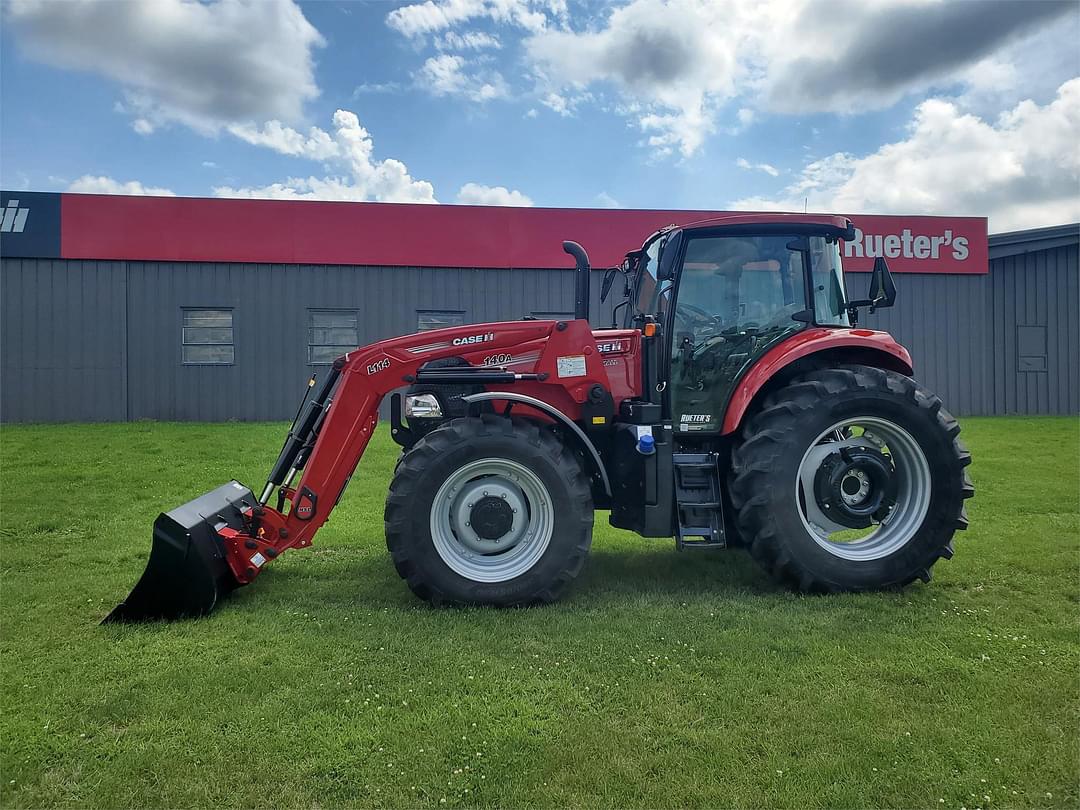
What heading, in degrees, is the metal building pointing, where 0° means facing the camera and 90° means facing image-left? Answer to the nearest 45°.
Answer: approximately 0°

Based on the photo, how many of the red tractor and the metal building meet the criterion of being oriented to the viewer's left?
1

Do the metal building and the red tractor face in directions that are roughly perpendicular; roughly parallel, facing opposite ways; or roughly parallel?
roughly perpendicular

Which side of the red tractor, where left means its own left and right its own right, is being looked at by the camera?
left
